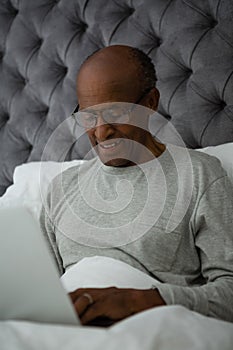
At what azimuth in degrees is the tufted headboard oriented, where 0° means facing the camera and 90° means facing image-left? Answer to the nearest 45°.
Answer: approximately 45°
